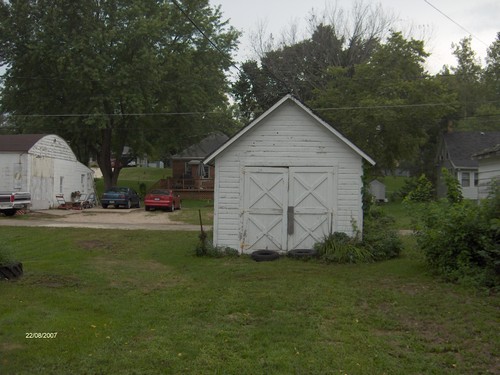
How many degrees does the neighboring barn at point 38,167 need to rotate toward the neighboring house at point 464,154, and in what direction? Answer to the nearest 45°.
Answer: approximately 45° to its left

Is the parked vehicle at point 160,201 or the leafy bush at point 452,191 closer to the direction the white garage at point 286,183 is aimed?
the leafy bush

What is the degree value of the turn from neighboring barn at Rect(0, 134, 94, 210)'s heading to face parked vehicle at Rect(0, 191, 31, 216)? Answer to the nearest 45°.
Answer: approximately 45° to its right

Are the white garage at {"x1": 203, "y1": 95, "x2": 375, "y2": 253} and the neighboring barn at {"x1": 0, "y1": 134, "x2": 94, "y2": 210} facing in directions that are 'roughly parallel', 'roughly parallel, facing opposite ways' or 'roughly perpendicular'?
roughly perpendicular

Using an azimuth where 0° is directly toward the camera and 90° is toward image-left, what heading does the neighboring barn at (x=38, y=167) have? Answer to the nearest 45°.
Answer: approximately 315°

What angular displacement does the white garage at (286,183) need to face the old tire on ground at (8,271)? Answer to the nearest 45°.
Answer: approximately 45° to its right

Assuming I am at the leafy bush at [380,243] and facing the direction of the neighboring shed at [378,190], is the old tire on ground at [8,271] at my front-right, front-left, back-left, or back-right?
back-left
